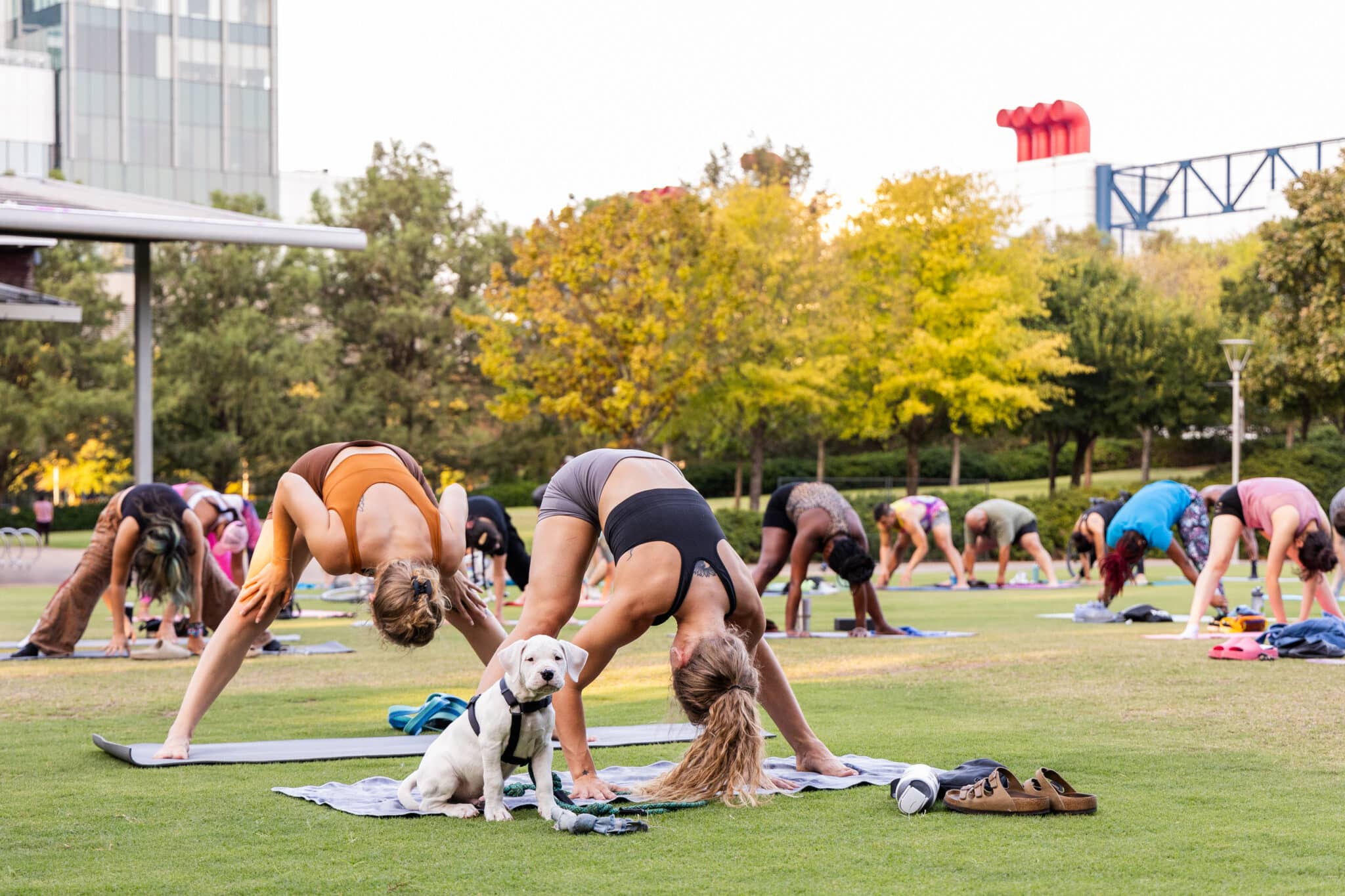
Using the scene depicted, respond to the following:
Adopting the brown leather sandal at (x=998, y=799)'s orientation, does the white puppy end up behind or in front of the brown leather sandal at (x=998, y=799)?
in front

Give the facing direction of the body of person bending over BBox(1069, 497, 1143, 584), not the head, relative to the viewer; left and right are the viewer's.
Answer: facing the viewer and to the left of the viewer

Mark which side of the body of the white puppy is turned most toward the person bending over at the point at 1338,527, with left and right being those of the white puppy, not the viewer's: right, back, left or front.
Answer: left

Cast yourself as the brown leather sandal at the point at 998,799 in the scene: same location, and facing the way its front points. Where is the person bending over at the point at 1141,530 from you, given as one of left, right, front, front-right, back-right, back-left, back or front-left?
right

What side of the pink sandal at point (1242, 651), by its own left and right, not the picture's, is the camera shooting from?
left

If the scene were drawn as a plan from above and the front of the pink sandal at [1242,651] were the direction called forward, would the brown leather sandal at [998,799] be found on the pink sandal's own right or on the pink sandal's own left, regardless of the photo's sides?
on the pink sandal's own left

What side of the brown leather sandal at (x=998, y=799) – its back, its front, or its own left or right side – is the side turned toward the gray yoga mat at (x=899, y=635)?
right

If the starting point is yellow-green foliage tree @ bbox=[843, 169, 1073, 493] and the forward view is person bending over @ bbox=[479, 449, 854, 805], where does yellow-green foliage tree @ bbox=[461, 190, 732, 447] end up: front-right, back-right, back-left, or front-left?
front-right

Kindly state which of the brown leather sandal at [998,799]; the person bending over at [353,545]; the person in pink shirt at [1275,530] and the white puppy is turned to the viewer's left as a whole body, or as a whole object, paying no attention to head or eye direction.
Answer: the brown leather sandal

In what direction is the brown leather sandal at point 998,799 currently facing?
to the viewer's left

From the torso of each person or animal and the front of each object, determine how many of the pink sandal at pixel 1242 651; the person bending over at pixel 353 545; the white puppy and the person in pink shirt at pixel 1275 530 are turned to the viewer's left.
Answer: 1

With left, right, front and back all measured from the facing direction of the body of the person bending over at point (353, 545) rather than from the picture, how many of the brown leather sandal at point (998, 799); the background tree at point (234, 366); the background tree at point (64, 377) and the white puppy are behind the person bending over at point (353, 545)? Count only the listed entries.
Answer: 2

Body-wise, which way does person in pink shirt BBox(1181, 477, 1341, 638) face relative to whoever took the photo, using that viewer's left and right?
facing the viewer and to the right of the viewer

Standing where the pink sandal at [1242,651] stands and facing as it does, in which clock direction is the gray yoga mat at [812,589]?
The gray yoga mat is roughly at 2 o'clock from the pink sandal.
